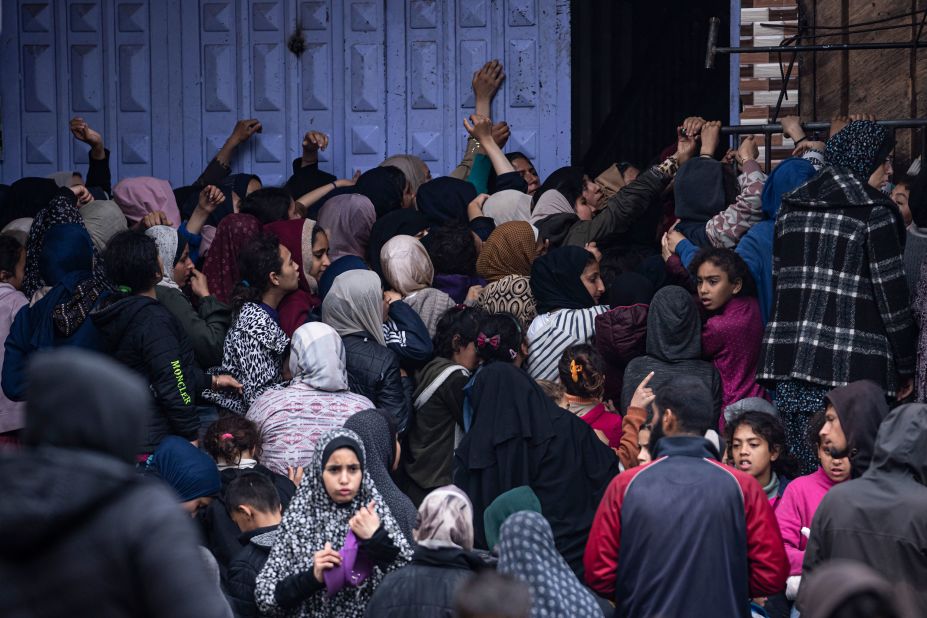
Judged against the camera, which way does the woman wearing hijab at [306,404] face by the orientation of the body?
away from the camera

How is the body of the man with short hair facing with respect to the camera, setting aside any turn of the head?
away from the camera

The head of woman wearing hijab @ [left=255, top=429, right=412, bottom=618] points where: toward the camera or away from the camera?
toward the camera

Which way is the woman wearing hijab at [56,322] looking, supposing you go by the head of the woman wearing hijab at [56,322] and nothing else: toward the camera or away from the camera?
away from the camera

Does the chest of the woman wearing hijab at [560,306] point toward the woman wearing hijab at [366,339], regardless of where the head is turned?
no

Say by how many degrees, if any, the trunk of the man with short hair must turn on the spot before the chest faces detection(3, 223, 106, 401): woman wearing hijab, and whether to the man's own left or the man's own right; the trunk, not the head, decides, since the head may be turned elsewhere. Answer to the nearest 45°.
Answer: approximately 45° to the man's own left

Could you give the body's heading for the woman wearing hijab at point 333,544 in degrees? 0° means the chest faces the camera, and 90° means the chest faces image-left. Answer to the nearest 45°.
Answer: approximately 0°
